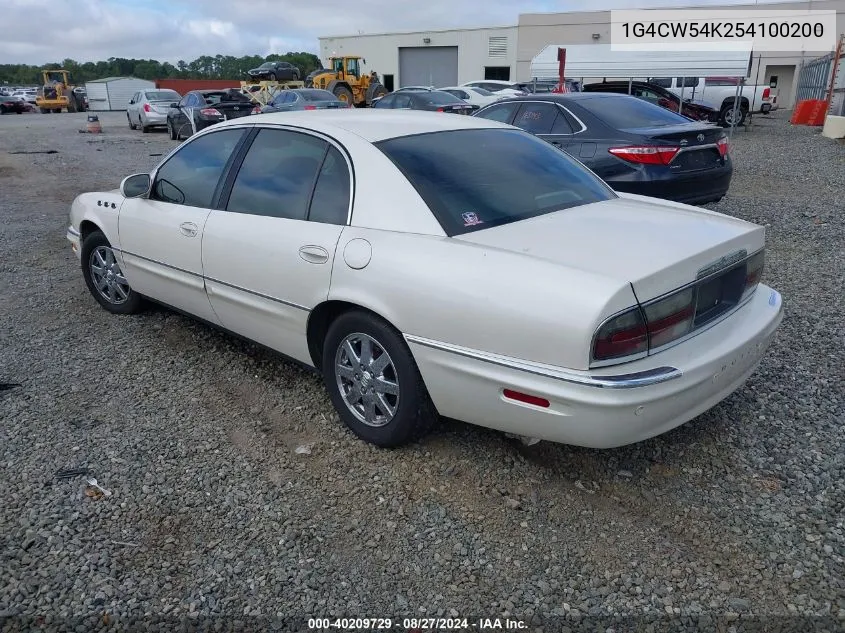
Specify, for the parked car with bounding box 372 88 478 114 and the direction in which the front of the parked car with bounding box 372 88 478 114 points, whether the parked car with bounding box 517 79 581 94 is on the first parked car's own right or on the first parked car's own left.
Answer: on the first parked car's own right

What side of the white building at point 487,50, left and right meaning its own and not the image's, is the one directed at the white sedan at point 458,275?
front

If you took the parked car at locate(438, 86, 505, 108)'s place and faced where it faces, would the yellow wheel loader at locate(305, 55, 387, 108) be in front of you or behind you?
in front

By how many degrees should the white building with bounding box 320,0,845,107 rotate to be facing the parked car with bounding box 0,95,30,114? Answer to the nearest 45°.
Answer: approximately 90° to its right

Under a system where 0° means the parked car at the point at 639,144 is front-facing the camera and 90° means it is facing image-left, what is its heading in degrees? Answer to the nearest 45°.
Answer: approximately 135°

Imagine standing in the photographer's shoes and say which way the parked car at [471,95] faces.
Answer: facing away from the viewer and to the left of the viewer

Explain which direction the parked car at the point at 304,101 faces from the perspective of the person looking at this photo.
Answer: facing away from the viewer and to the left of the viewer

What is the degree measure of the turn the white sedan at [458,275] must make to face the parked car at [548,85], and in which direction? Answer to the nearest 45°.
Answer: approximately 45° to its right

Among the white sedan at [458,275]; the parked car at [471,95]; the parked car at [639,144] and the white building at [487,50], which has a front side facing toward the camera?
the white building

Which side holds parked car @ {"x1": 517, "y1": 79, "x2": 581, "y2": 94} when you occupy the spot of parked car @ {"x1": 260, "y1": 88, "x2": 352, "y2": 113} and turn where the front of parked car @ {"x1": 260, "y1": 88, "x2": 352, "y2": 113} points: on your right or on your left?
on your right

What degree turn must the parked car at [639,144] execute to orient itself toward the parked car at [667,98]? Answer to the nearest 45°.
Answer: approximately 45° to its right

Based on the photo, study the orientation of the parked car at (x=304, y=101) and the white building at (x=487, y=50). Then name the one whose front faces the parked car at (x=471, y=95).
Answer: the white building

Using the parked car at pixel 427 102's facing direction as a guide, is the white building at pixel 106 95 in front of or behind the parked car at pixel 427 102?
in front
